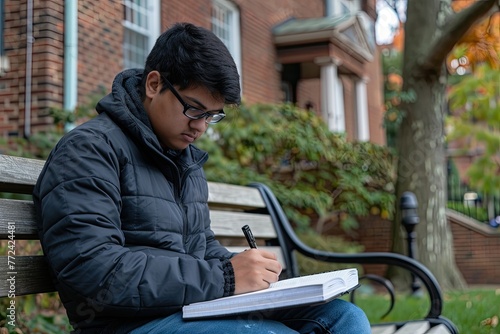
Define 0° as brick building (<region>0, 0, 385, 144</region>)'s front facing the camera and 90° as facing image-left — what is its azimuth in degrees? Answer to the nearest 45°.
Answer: approximately 315°

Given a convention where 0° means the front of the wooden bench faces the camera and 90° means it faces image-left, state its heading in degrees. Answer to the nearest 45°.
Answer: approximately 315°

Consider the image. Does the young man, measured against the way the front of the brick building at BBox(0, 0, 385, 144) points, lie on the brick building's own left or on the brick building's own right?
on the brick building's own right

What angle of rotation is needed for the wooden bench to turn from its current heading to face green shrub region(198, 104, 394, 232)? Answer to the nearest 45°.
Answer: approximately 135° to its left

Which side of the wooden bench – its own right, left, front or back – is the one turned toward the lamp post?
left

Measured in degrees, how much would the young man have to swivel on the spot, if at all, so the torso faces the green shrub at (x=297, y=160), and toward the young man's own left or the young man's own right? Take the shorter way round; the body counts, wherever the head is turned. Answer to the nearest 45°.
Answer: approximately 135° to the young man's own left
